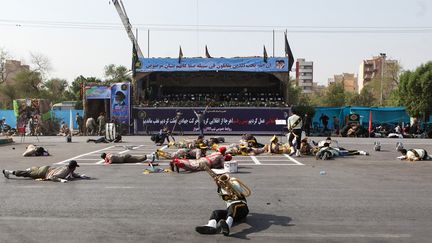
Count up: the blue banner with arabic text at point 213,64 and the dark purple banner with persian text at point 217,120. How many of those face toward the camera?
2

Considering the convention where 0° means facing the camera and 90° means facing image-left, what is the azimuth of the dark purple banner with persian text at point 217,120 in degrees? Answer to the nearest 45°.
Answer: approximately 0°

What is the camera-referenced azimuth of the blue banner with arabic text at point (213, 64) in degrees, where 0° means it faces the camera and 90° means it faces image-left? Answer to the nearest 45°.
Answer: approximately 0°

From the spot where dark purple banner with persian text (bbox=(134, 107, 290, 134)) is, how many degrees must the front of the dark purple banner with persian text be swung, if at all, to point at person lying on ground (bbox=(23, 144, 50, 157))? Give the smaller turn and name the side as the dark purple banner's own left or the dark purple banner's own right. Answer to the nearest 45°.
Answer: approximately 45° to the dark purple banner's own right

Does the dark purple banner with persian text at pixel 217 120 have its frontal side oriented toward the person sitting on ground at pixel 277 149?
yes

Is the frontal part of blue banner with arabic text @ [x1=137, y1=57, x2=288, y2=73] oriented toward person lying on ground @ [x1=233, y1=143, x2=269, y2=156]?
yes

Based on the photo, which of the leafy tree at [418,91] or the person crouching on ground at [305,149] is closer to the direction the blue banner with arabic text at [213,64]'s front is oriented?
the person crouching on ground

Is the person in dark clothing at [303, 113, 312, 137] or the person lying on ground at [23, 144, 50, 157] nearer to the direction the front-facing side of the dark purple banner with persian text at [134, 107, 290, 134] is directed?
the person lying on ground

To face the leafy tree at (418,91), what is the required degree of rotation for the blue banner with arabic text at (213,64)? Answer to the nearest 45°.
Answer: approximately 90° to its left
